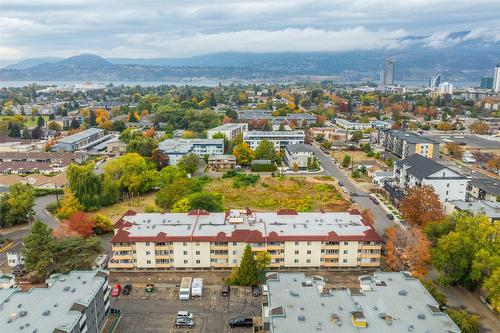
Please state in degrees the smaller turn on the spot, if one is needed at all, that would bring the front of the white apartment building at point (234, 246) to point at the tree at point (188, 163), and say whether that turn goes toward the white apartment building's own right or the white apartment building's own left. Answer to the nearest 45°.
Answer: approximately 180°

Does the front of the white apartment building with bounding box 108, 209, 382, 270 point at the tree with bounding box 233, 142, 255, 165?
no

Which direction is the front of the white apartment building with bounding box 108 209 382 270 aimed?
toward the camera

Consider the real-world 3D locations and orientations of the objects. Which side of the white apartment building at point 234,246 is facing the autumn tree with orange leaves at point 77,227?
right

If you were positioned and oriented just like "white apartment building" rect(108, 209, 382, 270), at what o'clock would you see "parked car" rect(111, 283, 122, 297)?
The parked car is roughly at 2 o'clock from the white apartment building.

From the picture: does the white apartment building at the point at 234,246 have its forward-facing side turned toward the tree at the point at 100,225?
no

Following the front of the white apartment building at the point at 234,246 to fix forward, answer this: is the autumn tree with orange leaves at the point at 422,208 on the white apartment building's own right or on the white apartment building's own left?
on the white apartment building's own left

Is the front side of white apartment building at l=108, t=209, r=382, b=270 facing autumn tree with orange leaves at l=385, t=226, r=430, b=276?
no

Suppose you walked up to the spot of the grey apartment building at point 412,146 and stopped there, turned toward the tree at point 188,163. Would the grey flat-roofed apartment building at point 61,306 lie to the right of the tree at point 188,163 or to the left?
left

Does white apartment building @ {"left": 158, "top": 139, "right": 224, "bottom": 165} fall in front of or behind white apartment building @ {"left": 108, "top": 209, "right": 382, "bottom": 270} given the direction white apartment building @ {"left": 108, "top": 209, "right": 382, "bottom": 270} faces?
behind

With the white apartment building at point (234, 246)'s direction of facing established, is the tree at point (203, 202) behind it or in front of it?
behind

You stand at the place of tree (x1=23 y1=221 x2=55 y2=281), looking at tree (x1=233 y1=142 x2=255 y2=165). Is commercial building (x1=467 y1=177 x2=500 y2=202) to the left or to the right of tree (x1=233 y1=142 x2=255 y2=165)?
right

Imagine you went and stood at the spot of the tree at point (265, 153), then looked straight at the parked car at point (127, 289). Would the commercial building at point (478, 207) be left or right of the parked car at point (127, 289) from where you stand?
left

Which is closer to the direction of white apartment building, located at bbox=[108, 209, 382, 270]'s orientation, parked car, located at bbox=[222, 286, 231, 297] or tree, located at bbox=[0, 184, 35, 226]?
the parked car

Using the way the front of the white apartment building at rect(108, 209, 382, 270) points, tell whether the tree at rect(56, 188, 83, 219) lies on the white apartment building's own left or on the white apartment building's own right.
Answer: on the white apartment building's own right

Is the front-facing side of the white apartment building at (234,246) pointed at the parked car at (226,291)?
yes

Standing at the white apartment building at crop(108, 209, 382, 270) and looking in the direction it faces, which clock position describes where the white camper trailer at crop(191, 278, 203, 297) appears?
The white camper trailer is roughly at 1 o'clock from the white apartment building.

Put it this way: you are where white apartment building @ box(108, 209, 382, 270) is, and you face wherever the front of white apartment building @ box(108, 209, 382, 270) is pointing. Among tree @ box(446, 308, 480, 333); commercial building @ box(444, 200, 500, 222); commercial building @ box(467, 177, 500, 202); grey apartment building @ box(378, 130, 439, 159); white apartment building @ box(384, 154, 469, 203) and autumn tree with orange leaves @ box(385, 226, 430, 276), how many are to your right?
0
